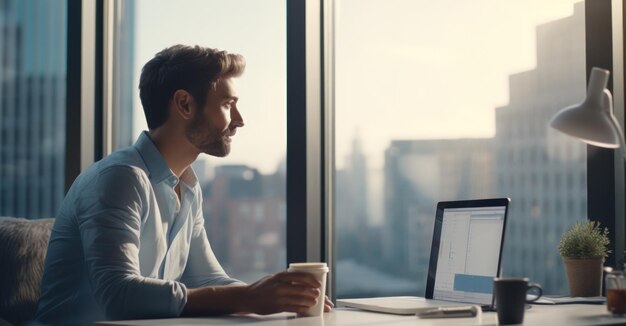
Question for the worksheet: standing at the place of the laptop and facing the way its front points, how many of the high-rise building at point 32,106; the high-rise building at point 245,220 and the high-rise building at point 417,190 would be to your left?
0

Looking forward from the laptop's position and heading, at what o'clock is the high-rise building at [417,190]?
The high-rise building is roughly at 4 o'clock from the laptop.

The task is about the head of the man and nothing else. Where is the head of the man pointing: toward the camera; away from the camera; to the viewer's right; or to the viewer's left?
to the viewer's right

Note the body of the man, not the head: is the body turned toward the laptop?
yes

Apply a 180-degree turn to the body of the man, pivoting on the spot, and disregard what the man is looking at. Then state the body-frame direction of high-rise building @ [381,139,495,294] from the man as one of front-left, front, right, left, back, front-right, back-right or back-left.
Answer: back-right

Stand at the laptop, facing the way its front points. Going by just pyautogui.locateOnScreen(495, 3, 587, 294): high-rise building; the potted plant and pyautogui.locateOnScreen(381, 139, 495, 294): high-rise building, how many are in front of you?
0

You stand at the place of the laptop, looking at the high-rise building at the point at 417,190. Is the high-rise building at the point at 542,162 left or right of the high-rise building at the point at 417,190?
right

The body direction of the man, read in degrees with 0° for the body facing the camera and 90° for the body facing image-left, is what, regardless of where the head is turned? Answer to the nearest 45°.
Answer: approximately 270°

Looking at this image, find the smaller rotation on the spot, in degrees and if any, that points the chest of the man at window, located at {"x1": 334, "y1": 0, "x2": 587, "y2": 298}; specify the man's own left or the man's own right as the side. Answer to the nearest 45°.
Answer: approximately 45° to the man's own left

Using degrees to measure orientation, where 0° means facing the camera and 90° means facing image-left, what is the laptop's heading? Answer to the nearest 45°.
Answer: approximately 45°
